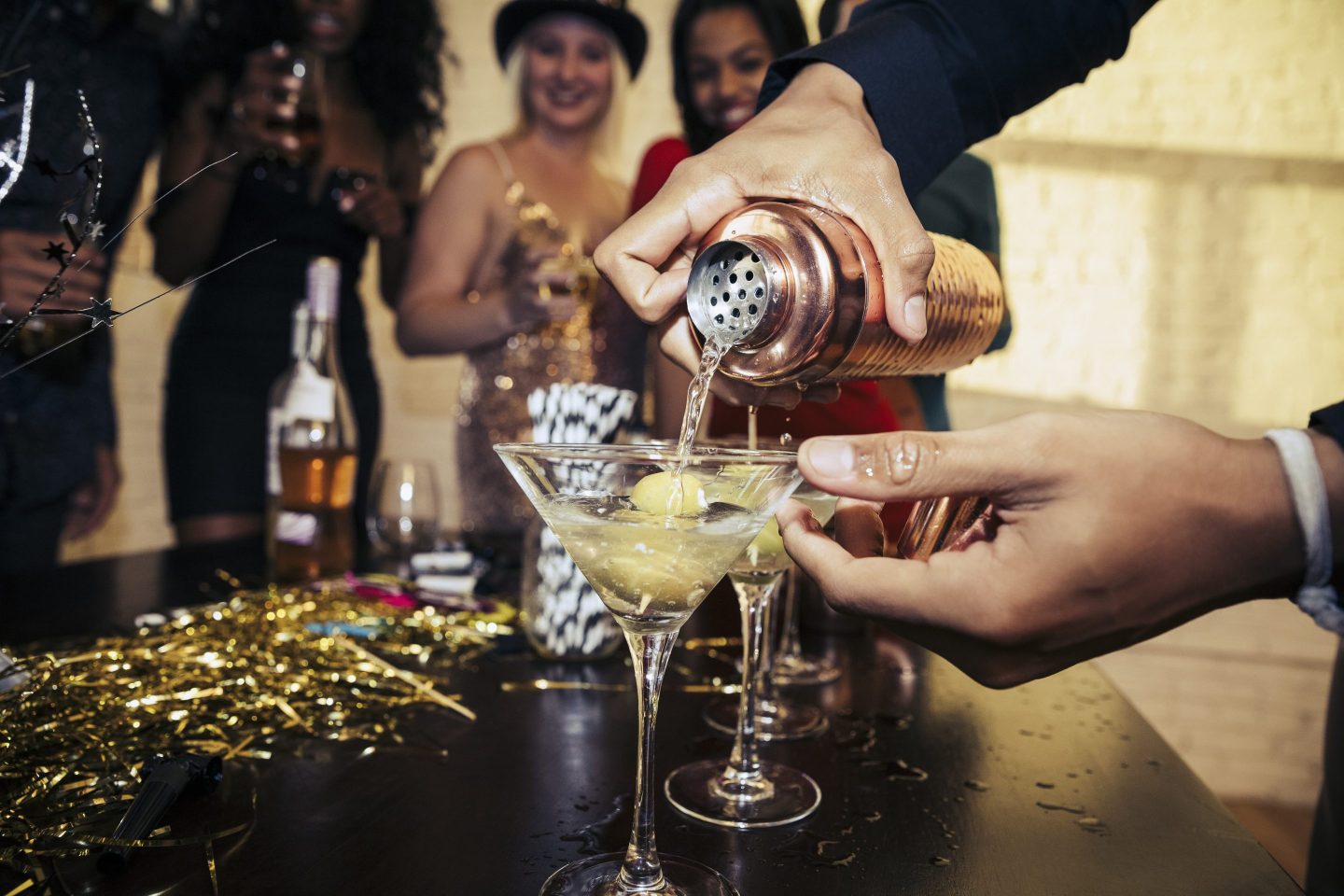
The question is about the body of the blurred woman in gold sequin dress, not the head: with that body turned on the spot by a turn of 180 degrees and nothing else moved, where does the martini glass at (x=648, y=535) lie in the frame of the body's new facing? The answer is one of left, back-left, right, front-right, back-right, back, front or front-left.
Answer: back-left

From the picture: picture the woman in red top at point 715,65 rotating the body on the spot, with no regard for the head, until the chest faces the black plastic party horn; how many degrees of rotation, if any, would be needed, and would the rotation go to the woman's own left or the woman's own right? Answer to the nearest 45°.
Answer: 0° — they already face it

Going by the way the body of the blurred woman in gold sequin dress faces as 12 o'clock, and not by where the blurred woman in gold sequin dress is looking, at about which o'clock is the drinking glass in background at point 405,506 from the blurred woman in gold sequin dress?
The drinking glass in background is roughly at 2 o'clock from the blurred woman in gold sequin dress.

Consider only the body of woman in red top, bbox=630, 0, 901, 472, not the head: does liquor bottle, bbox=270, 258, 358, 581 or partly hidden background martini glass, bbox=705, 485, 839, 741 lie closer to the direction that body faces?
the partly hidden background martini glass

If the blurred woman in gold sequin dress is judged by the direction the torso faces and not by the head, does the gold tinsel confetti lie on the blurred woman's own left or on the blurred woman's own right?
on the blurred woman's own right

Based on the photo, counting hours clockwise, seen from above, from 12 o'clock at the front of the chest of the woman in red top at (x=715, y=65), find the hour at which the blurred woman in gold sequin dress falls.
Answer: The blurred woman in gold sequin dress is roughly at 4 o'clock from the woman in red top.

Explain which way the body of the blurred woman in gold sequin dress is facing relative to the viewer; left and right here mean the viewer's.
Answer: facing the viewer and to the right of the viewer

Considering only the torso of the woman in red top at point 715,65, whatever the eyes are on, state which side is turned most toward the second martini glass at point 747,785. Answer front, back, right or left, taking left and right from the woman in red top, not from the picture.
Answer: front

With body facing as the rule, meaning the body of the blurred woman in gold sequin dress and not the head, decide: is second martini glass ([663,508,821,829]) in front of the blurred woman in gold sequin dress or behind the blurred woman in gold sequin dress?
in front

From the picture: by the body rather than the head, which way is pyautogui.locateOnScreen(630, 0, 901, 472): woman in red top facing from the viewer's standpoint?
toward the camera

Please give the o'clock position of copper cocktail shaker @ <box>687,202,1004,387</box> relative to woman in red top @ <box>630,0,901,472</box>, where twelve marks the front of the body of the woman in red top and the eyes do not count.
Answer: The copper cocktail shaker is roughly at 12 o'clock from the woman in red top.

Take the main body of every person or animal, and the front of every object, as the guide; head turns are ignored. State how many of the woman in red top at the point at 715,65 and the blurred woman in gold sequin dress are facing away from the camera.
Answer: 0
